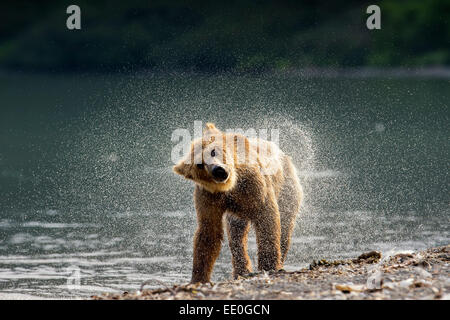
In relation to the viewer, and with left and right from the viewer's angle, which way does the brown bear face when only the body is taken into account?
facing the viewer and to the left of the viewer
